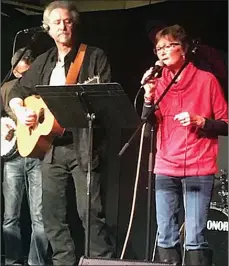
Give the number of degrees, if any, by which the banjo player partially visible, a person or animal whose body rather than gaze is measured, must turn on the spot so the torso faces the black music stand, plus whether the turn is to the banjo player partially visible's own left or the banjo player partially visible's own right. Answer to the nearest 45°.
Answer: approximately 45° to the banjo player partially visible's own left

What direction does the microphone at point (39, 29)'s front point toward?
to the viewer's right

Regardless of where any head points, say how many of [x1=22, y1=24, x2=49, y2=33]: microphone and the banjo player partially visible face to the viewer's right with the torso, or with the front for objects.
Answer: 1

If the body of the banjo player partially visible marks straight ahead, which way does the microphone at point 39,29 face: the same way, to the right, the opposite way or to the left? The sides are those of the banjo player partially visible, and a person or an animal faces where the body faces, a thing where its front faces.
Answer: to the left

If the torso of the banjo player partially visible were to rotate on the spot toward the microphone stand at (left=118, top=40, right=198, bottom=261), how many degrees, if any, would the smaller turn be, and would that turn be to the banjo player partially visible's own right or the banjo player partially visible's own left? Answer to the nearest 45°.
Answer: approximately 45° to the banjo player partially visible's own left
